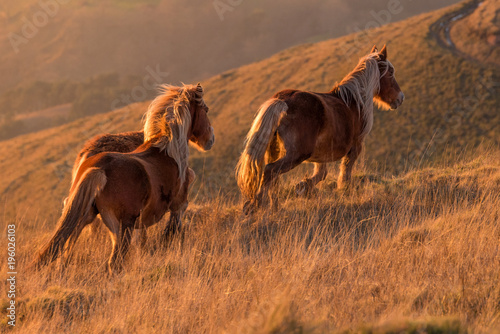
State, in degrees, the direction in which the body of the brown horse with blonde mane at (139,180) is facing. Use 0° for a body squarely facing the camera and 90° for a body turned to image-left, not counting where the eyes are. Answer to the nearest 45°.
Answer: approximately 225°

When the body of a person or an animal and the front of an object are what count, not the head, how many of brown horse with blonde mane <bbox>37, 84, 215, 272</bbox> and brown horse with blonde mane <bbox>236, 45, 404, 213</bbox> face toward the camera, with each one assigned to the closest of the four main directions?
0

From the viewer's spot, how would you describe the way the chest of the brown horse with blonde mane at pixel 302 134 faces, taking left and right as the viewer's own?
facing away from the viewer and to the right of the viewer

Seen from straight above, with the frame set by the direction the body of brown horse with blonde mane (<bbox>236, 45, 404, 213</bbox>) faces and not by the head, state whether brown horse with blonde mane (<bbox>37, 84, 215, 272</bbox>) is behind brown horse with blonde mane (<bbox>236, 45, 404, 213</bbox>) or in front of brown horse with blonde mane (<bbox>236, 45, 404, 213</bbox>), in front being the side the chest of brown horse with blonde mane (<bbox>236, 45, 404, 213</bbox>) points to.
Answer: behind

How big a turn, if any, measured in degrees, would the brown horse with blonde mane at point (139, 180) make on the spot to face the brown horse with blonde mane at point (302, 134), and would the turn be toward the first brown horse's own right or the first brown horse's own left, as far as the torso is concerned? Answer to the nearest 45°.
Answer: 0° — it already faces it
